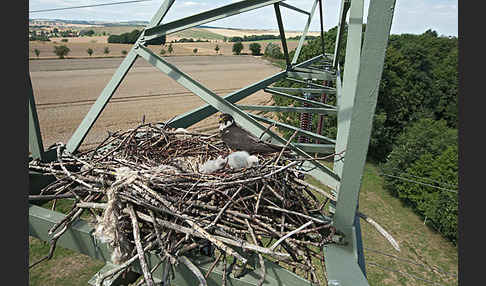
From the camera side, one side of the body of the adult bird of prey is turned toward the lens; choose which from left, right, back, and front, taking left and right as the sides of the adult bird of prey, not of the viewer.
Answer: left

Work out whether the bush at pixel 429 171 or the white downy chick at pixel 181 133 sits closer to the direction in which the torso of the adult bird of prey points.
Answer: the white downy chick

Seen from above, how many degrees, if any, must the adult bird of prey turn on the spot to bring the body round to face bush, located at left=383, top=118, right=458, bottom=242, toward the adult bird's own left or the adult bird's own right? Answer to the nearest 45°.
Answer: approximately 135° to the adult bird's own right
